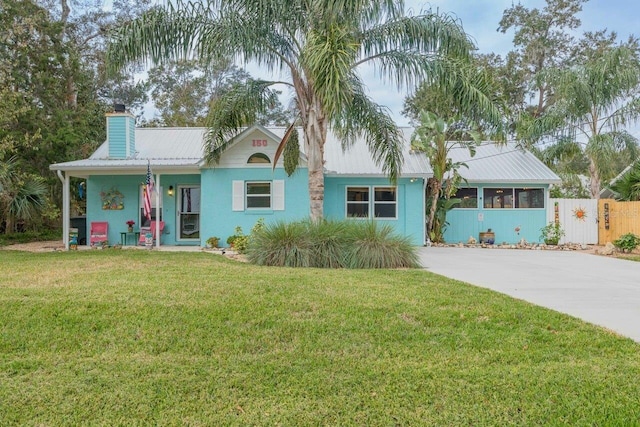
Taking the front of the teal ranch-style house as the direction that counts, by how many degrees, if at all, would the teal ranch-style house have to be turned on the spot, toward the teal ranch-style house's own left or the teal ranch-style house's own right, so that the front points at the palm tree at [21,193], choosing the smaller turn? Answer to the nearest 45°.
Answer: approximately 90° to the teal ranch-style house's own right

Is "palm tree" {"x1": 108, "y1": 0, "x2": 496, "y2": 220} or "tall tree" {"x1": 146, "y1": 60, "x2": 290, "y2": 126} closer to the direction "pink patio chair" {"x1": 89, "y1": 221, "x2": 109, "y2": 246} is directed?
the palm tree

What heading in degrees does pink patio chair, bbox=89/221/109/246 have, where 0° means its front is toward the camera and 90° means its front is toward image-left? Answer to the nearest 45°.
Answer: approximately 315°

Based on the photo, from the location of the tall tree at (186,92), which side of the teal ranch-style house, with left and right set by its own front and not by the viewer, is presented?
back

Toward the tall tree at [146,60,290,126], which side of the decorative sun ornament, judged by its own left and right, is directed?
right

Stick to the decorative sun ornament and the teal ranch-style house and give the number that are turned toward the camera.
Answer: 2

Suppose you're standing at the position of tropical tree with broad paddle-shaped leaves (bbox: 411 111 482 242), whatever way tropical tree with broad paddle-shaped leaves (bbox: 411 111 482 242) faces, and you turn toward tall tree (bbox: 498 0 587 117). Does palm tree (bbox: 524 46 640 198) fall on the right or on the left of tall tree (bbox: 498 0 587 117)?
right
